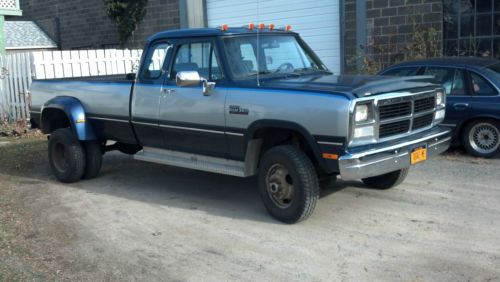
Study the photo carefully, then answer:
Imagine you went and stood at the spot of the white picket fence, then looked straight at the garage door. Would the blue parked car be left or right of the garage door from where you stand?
right

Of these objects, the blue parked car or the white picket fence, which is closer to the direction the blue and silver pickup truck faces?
the blue parked car

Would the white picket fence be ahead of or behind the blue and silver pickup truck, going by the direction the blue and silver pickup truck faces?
behind

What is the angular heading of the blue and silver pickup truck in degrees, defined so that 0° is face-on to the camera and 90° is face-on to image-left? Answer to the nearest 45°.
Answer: approximately 315°

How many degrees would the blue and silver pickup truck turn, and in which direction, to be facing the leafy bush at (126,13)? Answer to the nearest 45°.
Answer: approximately 135° to its left

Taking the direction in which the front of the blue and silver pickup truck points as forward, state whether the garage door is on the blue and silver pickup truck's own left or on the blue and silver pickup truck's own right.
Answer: on the blue and silver pickup truck's own left
